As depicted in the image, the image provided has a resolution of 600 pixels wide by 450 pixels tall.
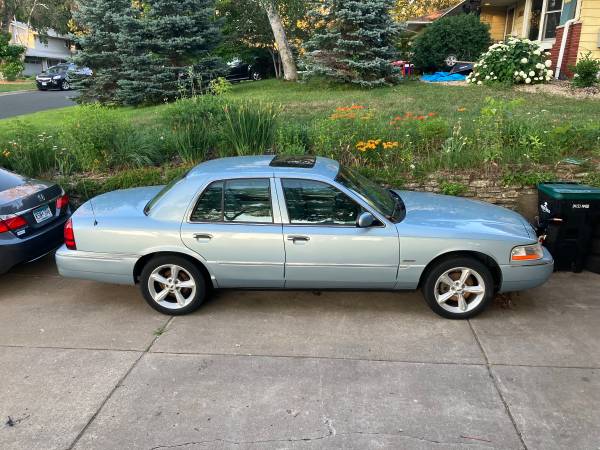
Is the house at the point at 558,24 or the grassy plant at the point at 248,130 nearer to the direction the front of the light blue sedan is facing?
the house

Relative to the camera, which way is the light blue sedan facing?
to the viewer's right

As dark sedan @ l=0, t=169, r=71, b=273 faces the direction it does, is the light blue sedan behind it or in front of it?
behind

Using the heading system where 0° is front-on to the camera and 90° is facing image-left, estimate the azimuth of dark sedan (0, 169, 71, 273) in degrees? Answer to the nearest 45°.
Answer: approximately 135°

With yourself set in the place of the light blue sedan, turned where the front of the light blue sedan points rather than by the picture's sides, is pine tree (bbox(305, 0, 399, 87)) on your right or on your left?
on your left

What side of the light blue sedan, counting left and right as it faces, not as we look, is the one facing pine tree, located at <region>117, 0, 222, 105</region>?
left

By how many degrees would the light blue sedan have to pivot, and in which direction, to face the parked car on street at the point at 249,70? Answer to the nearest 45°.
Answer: approximately 90° to its left

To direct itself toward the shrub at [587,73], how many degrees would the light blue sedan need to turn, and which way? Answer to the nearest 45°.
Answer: approximately 45° to its left

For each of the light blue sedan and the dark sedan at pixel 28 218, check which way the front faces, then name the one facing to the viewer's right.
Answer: the light blue sedan

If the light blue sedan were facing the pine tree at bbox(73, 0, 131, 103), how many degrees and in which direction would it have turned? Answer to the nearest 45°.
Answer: approximately 135° to its left

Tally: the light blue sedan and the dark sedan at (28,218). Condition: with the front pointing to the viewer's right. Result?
1

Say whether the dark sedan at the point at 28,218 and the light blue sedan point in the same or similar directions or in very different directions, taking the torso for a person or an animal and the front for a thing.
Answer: very different directions

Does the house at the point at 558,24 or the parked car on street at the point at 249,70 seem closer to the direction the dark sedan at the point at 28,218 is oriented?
the parked car on street
